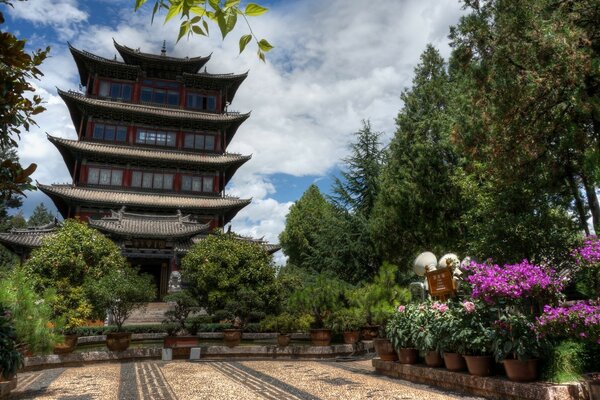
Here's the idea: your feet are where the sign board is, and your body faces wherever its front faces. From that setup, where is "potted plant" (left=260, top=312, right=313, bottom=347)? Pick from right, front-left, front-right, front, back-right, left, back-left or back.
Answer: back-right

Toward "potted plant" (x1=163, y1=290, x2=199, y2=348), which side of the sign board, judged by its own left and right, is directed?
right

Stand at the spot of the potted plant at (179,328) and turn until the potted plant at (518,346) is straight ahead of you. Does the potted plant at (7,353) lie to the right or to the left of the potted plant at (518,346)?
right

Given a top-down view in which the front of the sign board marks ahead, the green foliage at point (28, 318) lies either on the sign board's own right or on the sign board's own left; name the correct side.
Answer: on the sign board's own right

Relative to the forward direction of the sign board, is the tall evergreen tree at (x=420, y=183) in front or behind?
behind

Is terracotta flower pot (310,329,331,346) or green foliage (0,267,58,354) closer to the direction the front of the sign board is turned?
the green foliage

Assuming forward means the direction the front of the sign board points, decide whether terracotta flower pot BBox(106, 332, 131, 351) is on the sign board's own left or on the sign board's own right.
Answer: on the sign board's own right

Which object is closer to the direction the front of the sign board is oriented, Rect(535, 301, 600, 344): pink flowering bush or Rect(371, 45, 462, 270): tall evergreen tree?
the pink flowering bush

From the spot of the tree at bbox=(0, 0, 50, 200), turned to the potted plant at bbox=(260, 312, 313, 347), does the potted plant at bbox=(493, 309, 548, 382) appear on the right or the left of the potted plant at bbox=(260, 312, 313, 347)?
right

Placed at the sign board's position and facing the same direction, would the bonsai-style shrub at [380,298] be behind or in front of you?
behind
